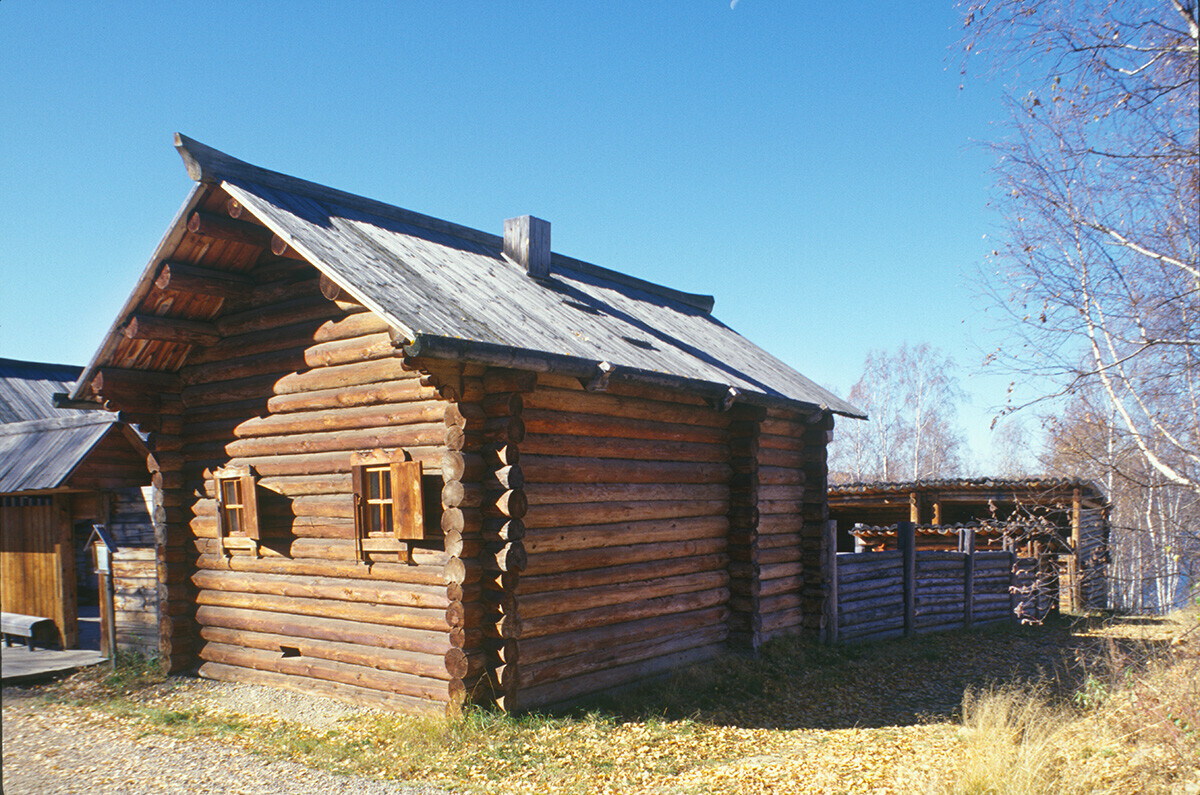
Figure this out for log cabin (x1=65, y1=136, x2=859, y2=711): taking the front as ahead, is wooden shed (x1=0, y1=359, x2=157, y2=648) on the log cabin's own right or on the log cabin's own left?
on the log cabin's own right

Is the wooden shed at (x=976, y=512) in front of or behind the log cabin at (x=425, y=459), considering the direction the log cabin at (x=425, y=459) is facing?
behind

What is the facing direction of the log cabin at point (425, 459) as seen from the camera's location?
facing the viewer and to the left of the viewer

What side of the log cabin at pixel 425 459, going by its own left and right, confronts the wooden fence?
back

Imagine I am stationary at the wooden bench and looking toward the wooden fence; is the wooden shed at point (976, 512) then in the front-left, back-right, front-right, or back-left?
front-left

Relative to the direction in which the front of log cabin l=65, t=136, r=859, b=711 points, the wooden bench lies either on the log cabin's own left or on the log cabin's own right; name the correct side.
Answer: on the log cabin's own right

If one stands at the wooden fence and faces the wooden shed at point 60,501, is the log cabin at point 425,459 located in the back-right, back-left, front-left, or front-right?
front-left
